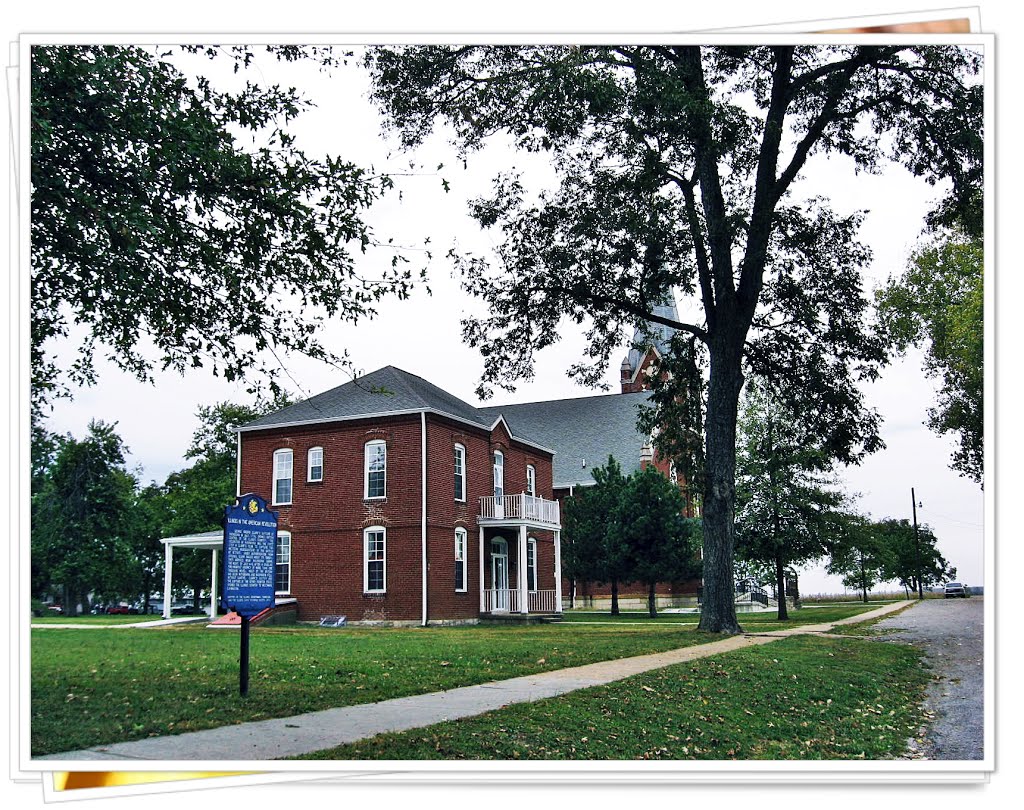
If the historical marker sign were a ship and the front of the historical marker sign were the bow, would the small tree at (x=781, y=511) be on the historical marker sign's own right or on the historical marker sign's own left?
on the historical marker sign's own left

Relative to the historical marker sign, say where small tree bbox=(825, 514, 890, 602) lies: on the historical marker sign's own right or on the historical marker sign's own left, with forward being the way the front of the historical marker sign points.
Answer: on the historical marker sign's own left

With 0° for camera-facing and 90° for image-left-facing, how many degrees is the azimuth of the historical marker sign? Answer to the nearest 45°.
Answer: approximately 315°

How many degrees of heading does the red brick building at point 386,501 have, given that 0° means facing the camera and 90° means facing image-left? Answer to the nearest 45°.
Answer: approximately 315°
